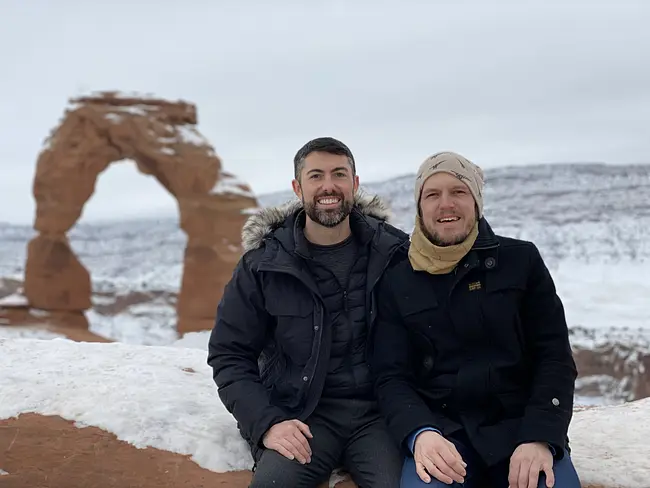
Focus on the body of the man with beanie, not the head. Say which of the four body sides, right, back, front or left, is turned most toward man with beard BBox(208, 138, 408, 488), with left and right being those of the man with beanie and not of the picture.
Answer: right

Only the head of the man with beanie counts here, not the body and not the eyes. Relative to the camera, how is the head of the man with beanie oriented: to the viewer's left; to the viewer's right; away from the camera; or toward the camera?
toward the camera

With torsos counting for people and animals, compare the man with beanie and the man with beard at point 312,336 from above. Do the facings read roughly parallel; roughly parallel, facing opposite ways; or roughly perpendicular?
roughly parallel

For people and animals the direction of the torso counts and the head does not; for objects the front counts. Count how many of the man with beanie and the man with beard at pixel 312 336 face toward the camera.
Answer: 2

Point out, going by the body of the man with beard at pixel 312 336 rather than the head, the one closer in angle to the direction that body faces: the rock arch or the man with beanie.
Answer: the man with beanie

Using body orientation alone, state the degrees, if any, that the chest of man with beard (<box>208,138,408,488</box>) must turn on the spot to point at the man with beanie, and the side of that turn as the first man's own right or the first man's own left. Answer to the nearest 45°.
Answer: approximately 45° to the first man's own left

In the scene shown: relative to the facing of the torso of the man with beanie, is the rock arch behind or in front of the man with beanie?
behind

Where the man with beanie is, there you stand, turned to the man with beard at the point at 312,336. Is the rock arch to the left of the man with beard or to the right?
right

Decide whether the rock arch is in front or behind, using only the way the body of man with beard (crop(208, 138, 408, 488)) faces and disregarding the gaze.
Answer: behind

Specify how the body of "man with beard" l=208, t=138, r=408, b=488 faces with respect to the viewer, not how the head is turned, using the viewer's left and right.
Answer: facing the viewer

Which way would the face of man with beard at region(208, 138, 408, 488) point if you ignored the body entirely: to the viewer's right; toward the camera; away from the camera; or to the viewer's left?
toward the camera
